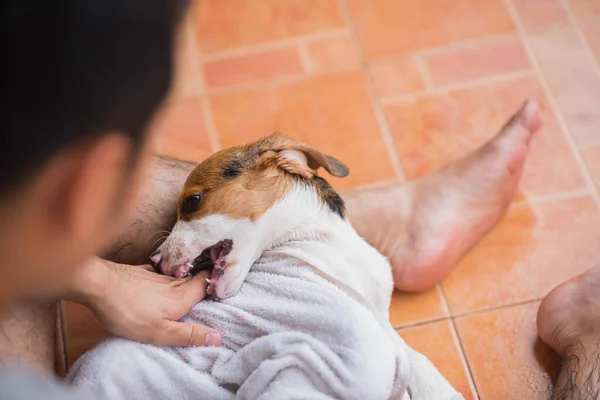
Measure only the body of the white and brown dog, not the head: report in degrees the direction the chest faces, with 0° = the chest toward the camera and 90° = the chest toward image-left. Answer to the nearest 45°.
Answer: approximately 90°
